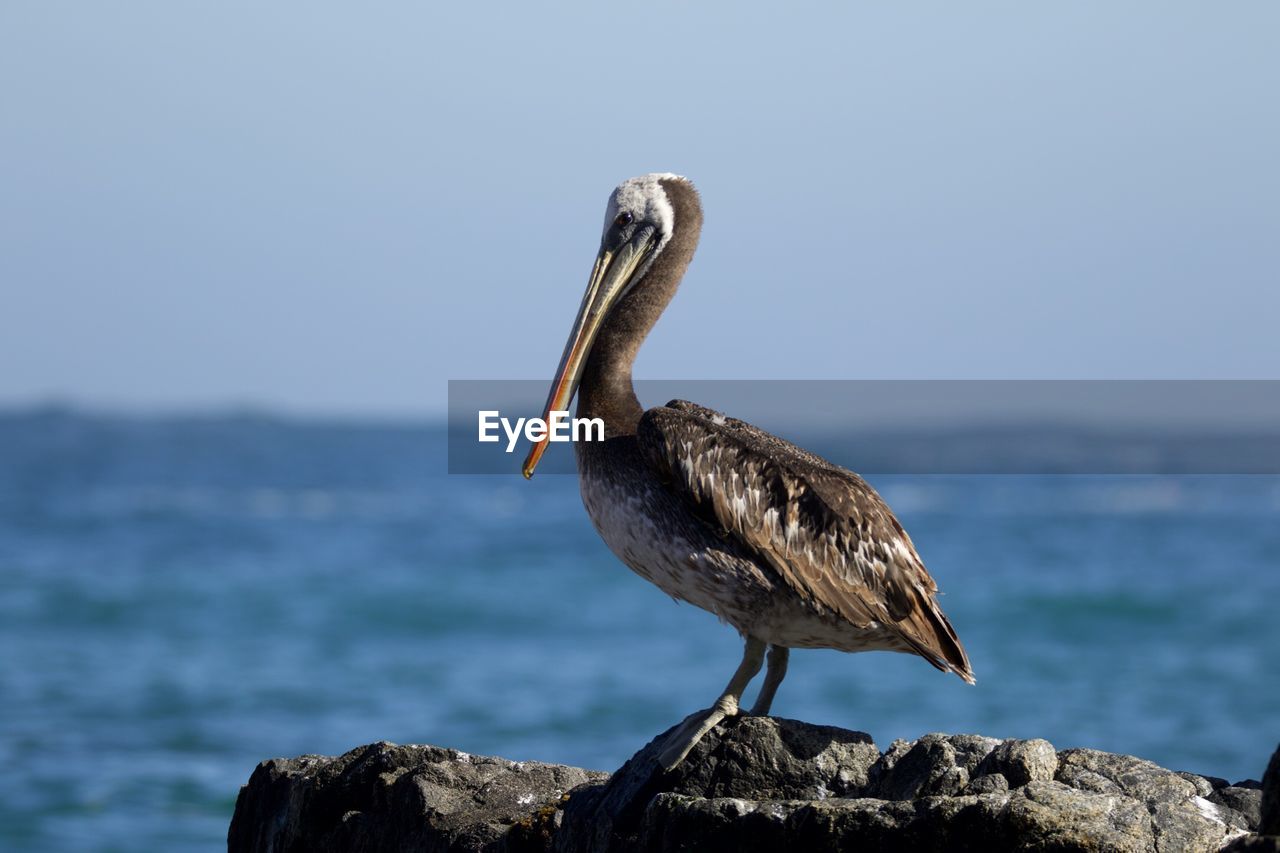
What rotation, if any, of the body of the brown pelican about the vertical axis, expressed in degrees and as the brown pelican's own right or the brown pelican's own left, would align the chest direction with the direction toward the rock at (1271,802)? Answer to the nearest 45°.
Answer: approximately 135° to the brown pelican's own left

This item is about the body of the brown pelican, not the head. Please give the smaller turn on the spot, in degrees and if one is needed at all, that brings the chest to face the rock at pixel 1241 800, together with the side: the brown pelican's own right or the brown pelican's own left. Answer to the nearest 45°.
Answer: approximately 135° to the brown pelican's own left

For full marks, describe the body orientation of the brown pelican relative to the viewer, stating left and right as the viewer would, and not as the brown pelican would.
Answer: facing to the left of the viewer

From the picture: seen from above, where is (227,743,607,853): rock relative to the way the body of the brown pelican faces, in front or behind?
in front
